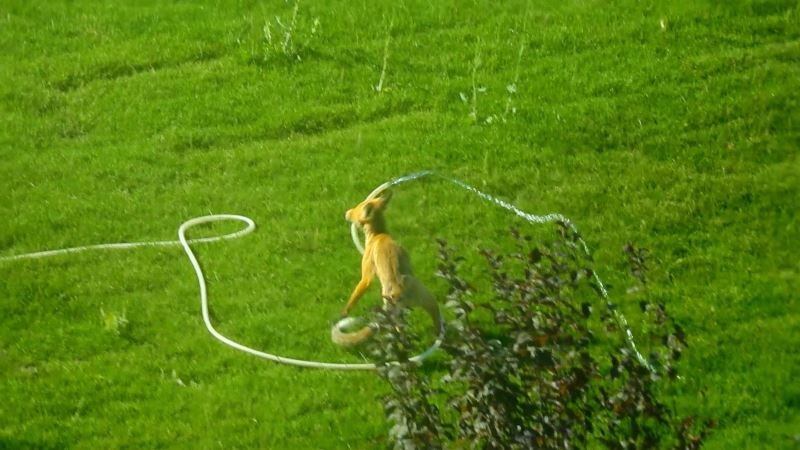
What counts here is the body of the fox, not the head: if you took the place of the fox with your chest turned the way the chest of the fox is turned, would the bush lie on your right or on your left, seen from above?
on your left

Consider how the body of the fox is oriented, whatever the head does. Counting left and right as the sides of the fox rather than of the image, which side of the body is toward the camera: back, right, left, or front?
left
